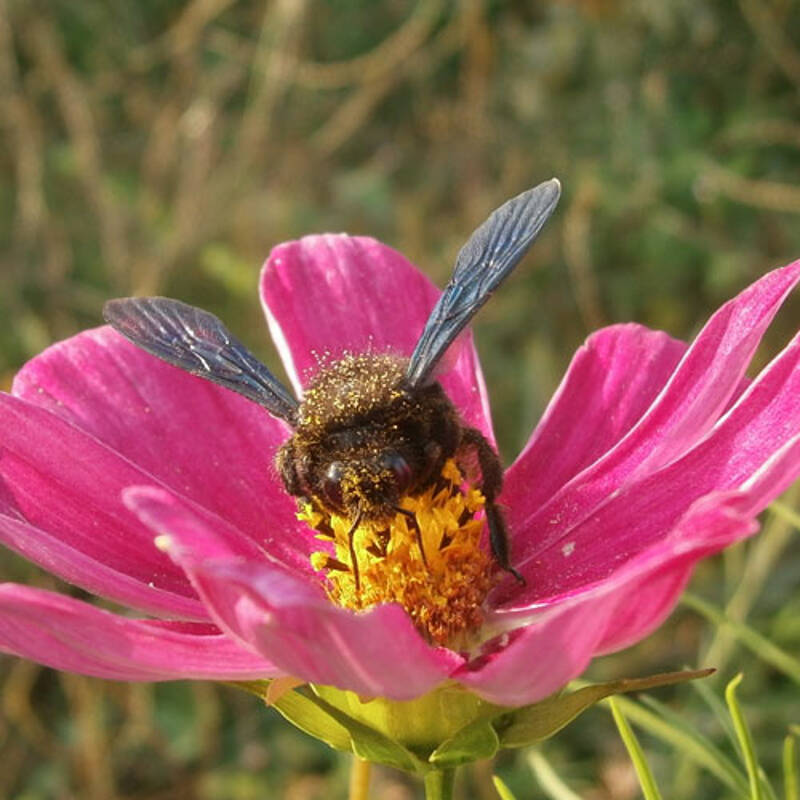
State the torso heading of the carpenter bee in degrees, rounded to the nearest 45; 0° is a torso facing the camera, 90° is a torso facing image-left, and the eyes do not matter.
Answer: approximately 0°
